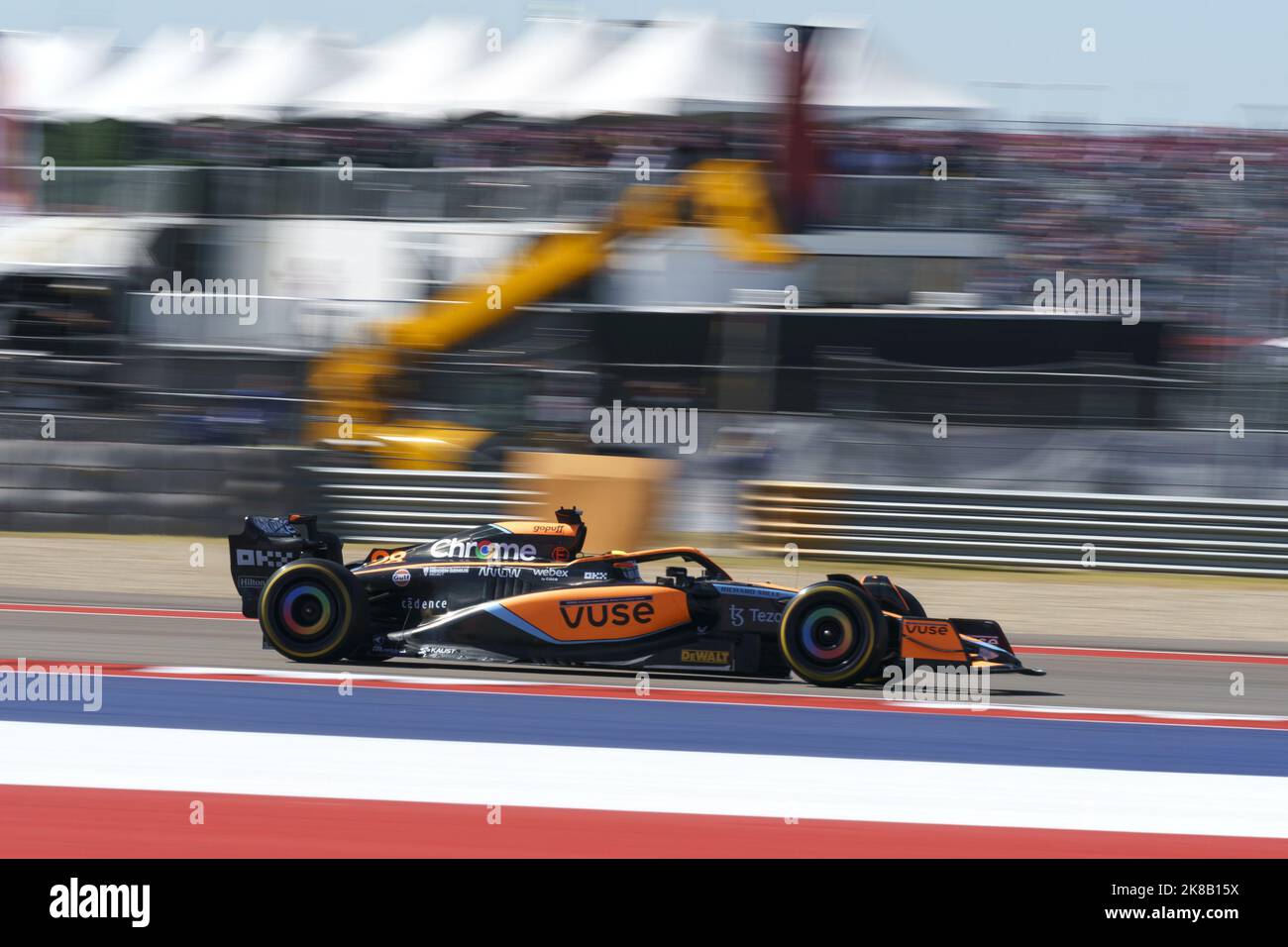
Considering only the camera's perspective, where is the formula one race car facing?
facing to the right of the viewer

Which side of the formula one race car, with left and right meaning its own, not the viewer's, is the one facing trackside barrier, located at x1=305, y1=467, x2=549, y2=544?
left

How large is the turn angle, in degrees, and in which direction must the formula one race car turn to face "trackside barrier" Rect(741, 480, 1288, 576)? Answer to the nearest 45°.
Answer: approximately 45° to its left

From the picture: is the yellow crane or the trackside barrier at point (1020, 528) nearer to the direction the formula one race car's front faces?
the trackside barrier

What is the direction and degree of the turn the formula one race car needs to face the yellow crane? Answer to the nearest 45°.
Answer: approximately 90° to its left

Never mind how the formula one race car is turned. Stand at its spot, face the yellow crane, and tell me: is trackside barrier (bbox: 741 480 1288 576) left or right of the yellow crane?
right
